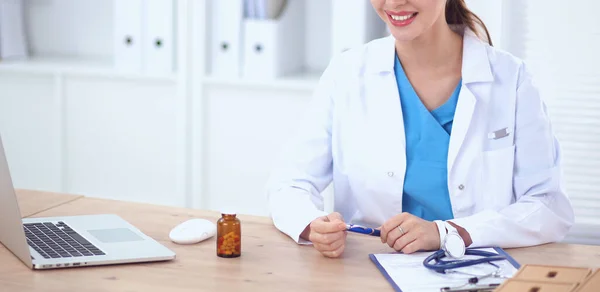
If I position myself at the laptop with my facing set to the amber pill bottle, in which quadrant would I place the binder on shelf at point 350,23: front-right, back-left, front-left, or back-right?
front-left

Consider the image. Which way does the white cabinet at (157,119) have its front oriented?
toward the camera

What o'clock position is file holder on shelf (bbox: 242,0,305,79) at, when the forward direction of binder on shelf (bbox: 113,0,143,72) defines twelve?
file holder on shelf (bbox: 242,0,305,79) is roughly at 10 o'clock from binder on shelf (bbox: 113,0,143,72).

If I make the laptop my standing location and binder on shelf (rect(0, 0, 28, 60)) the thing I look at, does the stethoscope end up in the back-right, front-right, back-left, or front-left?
back-right

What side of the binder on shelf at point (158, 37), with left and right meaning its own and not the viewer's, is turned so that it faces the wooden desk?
front

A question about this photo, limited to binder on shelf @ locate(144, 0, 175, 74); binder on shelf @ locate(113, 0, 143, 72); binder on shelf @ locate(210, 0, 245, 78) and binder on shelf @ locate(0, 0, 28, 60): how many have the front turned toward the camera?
4

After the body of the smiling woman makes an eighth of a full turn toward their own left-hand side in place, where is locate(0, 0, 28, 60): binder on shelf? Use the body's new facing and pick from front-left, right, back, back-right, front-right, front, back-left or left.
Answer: back

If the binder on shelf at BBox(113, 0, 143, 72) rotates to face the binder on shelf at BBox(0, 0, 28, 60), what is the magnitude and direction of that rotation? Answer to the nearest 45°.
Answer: approximately 135° to its right

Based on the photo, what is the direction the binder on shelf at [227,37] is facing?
toward the camera

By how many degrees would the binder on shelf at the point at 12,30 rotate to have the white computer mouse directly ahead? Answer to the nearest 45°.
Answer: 0° — it already faces it
